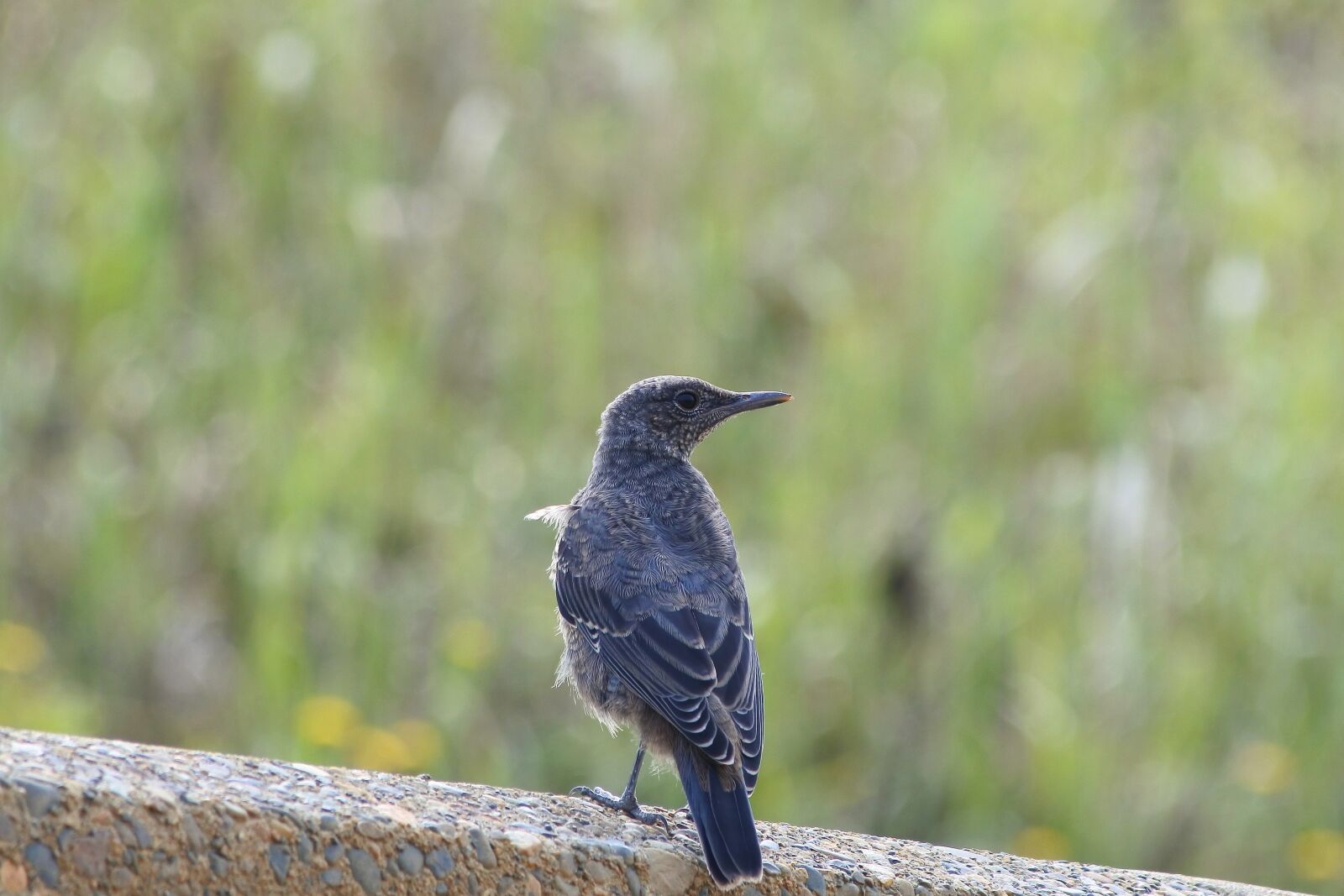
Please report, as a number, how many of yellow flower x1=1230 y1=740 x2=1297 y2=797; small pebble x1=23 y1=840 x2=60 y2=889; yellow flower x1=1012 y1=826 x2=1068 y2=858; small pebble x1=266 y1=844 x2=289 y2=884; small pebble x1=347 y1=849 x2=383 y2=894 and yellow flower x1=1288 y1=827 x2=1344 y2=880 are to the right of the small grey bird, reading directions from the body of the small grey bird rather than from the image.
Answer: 3

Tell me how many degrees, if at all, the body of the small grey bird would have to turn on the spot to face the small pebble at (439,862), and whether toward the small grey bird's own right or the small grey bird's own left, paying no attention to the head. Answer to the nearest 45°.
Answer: approximately 135° to the small grey bird's own left

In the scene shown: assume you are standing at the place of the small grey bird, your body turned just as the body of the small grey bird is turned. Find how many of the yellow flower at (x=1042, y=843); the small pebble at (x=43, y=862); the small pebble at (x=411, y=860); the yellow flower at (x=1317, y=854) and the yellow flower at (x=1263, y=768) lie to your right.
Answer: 3

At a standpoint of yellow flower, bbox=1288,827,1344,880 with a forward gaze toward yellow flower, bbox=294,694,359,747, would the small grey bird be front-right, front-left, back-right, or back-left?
front-left

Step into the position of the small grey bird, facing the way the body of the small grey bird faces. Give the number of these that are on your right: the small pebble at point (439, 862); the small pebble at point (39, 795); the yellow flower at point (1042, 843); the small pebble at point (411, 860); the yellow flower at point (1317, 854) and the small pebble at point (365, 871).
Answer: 2

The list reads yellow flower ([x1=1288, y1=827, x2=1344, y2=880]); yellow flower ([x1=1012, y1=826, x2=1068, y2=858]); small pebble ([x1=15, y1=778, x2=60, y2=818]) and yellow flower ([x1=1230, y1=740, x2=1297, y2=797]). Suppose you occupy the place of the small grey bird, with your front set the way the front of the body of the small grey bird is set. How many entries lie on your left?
1

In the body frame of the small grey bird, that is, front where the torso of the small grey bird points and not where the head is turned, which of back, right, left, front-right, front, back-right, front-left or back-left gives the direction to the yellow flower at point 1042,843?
right

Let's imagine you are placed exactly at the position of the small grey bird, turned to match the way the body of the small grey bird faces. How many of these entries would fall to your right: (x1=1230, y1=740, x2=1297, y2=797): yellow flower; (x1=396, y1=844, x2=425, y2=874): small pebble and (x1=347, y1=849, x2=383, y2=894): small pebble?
1

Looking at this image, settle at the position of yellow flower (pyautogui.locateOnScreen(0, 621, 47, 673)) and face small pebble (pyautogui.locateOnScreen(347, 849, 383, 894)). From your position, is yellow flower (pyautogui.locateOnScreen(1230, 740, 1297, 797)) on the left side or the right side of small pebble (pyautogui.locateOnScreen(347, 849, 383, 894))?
left

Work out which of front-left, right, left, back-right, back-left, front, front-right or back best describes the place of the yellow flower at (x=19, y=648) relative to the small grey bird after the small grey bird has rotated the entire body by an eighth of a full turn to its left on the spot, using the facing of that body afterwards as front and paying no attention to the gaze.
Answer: front-right

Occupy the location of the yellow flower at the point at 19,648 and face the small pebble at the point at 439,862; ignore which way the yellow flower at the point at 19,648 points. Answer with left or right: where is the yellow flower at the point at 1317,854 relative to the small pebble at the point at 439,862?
left

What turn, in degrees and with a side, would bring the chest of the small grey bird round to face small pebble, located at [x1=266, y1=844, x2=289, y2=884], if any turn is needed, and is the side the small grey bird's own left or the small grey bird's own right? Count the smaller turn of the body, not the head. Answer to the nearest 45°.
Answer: approximately 90° to the small grey bird's own left

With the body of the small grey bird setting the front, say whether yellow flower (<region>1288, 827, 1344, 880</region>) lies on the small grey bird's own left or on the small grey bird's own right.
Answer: on the small grey bird's own right

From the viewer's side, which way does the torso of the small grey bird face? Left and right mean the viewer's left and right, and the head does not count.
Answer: facing away from the viewer and to the left of the viewer

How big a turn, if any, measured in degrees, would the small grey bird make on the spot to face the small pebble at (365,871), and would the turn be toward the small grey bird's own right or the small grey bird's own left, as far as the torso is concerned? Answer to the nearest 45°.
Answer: approximately 135° to the small grey bird's own left

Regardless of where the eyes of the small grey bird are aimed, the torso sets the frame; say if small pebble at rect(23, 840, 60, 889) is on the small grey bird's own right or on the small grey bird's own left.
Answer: on the small grey bird's own left

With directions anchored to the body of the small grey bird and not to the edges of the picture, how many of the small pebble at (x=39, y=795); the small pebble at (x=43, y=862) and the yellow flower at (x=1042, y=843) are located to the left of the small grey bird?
2
